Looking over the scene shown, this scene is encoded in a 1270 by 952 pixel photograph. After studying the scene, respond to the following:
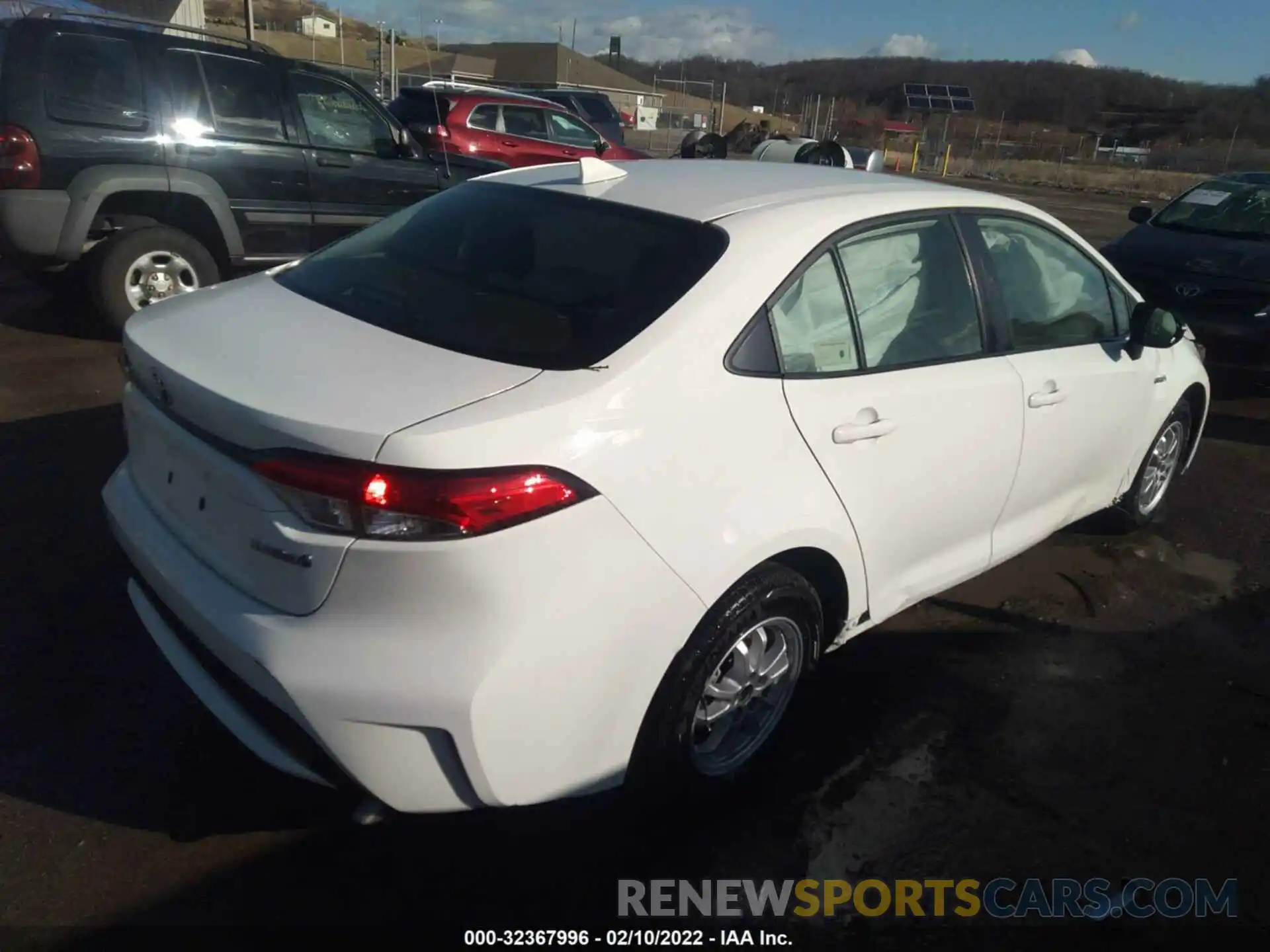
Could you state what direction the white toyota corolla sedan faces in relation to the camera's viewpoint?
facing away from the viewer and to the right of the viewer

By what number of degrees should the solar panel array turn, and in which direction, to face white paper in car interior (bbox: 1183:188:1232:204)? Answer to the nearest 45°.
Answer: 0° — it already faces it

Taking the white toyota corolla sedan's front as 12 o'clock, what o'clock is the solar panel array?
The solar panel array is roughly at 11 o'clock from the white toyota corolla sedan.

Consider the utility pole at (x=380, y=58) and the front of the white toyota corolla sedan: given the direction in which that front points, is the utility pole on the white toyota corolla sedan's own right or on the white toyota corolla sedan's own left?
on the white toyota corolla sedan's own left

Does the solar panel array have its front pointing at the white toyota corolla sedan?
yes
